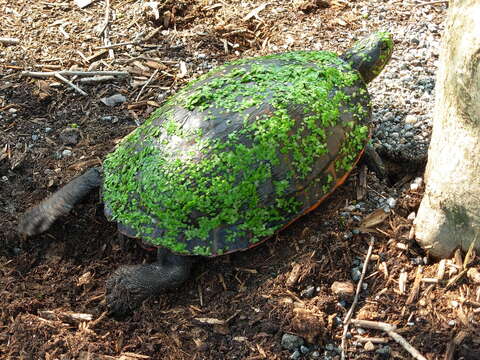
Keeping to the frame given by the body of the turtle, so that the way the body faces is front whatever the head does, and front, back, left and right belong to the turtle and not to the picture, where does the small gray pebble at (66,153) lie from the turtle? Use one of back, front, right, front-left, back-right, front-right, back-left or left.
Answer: left

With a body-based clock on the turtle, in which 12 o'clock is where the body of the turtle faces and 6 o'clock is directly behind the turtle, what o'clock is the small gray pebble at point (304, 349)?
The small gray pebble is roughly at 4 o'clock from the turtle.

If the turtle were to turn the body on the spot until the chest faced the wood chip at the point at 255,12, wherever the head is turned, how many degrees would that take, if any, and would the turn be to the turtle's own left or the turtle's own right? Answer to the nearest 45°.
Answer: approximately 45° to the turtle's own left

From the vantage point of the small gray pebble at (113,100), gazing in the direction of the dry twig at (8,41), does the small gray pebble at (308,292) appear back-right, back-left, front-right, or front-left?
back-left

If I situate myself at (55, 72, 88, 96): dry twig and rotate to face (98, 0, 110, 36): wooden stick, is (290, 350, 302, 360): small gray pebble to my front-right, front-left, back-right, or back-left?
back-right

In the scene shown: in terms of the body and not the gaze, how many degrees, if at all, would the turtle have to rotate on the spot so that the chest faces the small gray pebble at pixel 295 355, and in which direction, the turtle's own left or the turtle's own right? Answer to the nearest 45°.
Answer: approximately 135° to the turtle's own right

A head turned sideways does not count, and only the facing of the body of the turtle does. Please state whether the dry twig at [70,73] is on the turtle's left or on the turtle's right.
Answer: on the turtle's left

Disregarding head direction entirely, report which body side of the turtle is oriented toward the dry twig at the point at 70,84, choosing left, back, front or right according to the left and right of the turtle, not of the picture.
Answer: left

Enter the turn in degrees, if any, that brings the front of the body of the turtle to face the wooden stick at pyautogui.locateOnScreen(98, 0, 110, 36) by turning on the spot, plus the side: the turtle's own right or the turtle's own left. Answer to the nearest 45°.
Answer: approximately 45° to the turtle's own left

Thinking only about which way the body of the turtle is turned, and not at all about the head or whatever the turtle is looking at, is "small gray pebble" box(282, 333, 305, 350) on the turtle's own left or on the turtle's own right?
on the turtle's own right

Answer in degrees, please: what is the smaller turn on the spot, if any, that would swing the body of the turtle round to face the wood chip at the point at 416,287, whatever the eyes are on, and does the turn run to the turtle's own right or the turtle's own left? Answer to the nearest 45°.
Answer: approximately 90° to the turtle's own right

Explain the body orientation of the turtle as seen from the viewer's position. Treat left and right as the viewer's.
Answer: facing away from the viewer and to the right of the viewer
